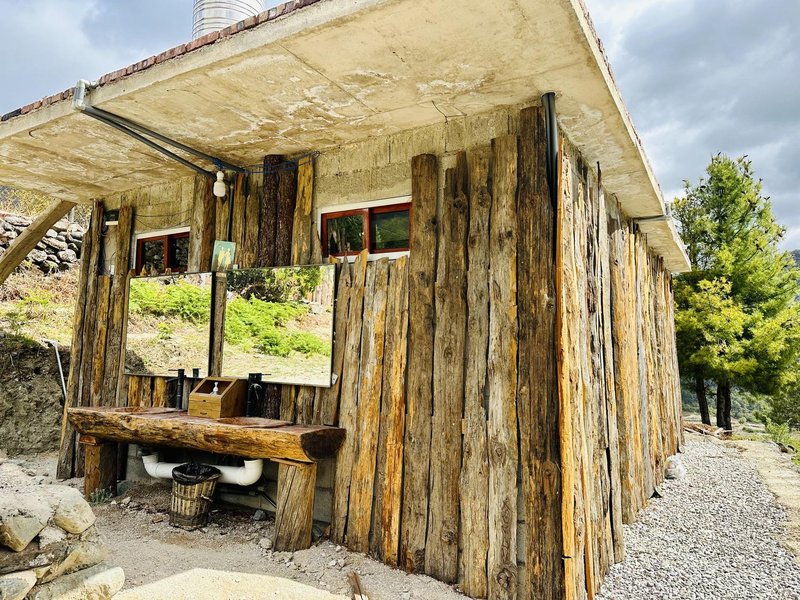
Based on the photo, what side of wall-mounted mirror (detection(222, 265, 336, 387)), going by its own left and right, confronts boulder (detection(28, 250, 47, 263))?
right

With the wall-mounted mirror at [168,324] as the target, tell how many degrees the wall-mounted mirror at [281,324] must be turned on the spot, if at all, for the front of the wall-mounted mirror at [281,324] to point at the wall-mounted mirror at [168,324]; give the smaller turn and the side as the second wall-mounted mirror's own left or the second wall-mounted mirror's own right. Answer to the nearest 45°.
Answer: approximately 90° to the second wall-mounted mirror's own right

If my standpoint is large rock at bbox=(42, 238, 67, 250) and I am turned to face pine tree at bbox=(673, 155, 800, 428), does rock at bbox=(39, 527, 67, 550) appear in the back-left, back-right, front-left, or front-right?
front-right

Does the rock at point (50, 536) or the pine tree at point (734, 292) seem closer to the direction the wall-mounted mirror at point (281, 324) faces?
the rock

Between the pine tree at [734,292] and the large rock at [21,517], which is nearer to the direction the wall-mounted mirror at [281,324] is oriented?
the large rock

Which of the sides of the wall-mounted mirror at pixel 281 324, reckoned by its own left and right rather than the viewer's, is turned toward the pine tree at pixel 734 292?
back

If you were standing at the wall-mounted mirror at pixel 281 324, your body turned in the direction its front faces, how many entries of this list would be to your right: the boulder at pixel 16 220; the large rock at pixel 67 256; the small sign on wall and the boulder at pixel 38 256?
4

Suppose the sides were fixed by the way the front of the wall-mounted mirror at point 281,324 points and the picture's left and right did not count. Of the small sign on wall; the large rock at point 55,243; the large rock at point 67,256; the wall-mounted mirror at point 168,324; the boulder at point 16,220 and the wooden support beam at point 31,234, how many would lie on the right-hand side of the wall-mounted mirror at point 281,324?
6

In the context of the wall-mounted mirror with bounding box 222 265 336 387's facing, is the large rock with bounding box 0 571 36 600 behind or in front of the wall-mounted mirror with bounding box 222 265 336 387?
in front

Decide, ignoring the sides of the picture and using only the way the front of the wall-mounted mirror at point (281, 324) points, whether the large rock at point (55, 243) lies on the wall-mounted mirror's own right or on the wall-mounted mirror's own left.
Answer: on the wall-mounted mirror's own right

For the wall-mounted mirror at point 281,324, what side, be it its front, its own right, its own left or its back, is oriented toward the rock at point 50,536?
front

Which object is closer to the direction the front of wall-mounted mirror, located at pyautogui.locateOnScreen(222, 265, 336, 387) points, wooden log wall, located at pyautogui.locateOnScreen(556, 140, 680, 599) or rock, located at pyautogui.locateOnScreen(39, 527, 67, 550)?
the rock

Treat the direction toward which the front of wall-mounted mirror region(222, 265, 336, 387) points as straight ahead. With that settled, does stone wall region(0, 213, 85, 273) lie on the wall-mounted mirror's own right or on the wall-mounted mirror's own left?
on the wall-mounted mirror's own right

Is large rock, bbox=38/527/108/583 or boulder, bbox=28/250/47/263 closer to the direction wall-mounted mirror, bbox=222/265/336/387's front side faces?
the large rock

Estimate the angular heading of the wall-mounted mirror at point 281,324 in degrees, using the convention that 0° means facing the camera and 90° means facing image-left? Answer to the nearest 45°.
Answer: approximately 45°

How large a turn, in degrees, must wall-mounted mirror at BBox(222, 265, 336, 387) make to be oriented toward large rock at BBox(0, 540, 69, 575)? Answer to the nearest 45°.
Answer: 0° — it already faces it

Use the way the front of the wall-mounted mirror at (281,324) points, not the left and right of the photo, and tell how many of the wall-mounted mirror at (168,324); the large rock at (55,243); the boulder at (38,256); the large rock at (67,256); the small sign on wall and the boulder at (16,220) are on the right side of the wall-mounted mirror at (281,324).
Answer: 6
